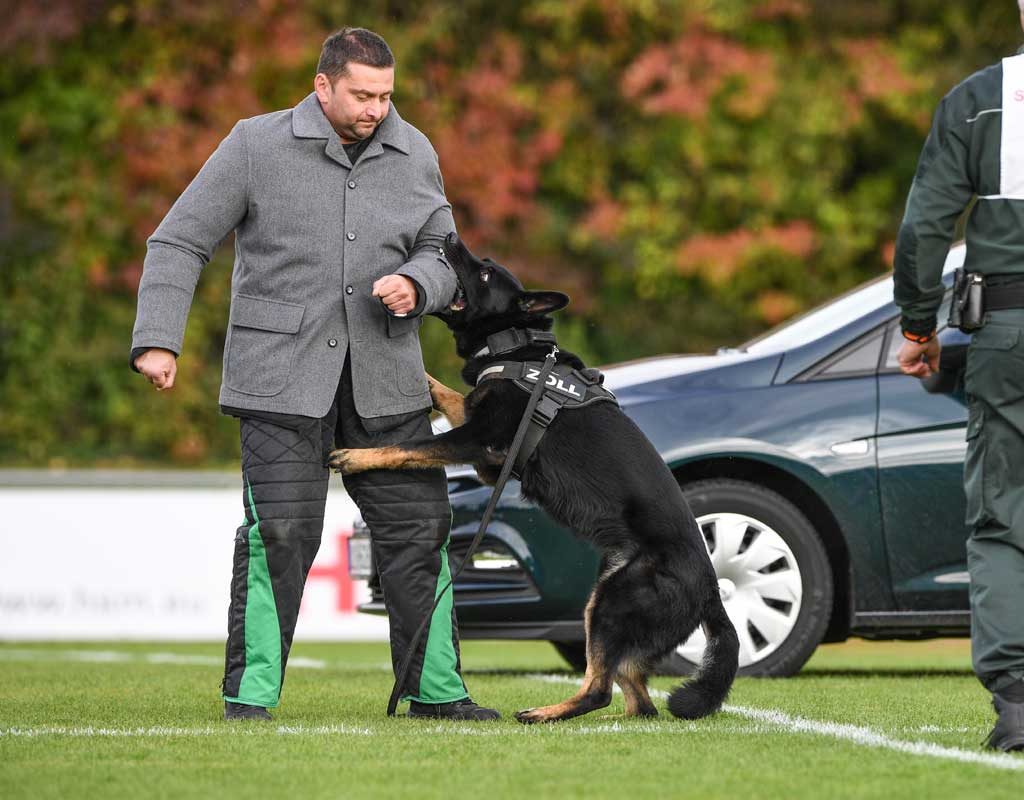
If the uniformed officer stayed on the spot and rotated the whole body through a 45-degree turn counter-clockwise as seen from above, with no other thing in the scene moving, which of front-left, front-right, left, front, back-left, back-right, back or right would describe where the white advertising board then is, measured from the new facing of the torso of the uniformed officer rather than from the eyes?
front

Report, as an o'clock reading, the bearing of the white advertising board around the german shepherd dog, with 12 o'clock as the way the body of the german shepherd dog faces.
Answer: The white advertising board is roughly at 2 o'clock from the german shepherd dog.

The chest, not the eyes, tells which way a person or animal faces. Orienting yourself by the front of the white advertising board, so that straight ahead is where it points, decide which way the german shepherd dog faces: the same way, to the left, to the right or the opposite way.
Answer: to the right

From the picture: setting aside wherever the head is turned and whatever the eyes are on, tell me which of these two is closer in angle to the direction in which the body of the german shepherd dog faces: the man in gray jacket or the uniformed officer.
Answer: the man in gray jacket

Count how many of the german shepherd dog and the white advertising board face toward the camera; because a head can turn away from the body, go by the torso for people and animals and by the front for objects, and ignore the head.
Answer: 1

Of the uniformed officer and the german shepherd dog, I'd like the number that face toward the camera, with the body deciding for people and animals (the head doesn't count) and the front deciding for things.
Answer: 0

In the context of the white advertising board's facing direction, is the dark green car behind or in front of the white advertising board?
in front

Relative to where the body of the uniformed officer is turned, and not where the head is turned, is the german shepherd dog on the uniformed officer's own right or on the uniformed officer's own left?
on the uniformed officer's own left

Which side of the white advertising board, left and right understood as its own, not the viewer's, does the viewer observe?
front

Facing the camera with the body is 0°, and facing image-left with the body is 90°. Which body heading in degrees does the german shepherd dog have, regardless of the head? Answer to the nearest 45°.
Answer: approximately 90°

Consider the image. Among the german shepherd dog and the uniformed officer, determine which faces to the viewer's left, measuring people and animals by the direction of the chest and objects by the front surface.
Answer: the german shepherd dog

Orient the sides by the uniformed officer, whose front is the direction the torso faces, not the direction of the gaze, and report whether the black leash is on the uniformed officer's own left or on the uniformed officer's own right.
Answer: on the uniformed officer's own left

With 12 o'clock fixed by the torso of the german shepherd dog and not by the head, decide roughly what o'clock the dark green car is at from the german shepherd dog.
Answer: The dark green car is roughly at 4 o'clock from the german shepherd dog.

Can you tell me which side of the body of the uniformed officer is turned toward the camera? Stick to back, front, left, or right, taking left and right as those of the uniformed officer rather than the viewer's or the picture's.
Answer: back

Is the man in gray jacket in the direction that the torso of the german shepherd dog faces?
yes
